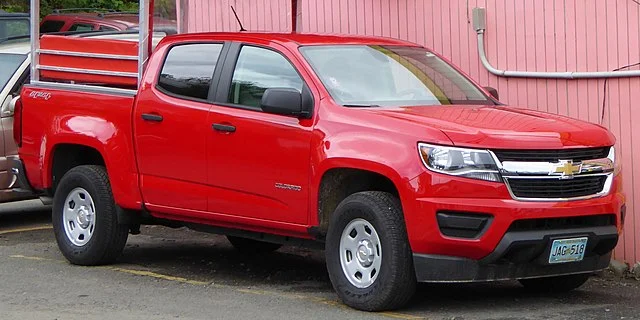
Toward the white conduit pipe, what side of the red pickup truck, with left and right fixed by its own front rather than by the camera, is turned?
left

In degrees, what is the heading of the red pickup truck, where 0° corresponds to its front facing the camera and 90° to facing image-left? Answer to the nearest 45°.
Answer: approximately 315°
